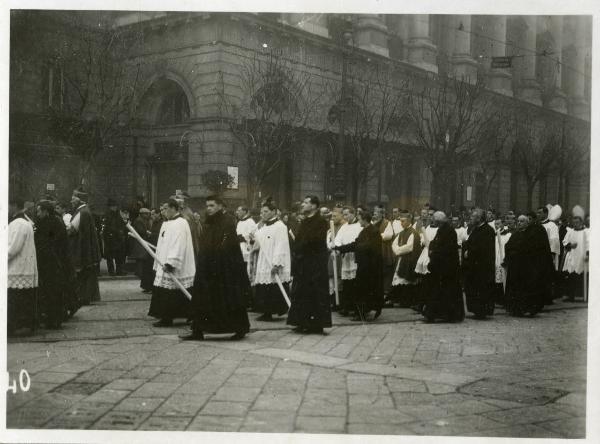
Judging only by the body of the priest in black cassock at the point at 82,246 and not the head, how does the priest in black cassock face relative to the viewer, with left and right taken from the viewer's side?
facing to the left of the viewer

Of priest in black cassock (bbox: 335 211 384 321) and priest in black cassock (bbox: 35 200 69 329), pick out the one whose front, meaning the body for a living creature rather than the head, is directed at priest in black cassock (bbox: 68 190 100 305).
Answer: priest in black cassock (bbox: 335 211 384 321)

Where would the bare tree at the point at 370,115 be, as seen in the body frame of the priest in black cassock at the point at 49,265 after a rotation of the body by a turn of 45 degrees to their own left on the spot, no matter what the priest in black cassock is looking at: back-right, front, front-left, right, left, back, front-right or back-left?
back

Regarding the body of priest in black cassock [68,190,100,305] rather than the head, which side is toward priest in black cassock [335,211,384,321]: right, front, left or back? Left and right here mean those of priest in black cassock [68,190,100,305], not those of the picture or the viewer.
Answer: back

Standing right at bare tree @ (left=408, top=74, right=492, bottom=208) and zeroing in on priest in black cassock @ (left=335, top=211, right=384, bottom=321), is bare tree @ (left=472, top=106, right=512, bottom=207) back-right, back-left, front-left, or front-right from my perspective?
back-left

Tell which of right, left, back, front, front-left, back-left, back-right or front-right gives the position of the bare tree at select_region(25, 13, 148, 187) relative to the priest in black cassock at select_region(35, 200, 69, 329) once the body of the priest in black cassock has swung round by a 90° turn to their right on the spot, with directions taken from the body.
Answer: front

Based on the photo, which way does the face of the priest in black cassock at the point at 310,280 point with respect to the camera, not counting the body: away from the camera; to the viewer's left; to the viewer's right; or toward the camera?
to the viewer's left

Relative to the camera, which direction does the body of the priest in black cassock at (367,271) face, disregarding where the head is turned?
to the viewer's left

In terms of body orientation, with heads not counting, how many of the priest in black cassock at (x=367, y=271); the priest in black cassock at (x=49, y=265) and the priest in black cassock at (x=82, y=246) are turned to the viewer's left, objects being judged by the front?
3

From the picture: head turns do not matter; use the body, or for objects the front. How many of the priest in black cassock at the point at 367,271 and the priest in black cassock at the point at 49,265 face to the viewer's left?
2

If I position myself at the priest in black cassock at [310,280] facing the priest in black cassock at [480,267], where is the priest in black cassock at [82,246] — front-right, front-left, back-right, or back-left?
back-left

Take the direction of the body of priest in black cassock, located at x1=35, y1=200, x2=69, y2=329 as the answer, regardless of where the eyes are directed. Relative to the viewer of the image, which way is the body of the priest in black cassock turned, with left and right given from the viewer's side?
facing to the left of the viewer

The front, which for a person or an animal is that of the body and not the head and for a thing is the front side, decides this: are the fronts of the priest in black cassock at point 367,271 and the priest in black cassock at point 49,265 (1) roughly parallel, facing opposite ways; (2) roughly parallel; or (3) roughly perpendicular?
roughly parallel

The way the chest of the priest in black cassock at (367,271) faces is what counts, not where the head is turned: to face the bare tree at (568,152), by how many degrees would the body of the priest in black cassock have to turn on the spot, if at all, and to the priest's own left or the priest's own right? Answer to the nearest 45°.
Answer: approximately 135° to the priest's own right

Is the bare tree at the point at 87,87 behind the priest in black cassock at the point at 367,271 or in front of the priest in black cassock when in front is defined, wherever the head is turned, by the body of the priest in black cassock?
in front

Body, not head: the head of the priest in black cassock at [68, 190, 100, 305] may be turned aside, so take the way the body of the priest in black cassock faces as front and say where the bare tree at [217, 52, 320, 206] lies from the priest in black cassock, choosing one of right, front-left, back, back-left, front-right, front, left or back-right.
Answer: back-right

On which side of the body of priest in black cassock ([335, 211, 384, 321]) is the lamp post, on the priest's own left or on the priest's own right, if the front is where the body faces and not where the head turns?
on the priest's own right

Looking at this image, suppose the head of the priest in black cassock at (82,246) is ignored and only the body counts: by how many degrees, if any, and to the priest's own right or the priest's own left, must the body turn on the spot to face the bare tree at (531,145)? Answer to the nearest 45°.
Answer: approximately 135° to the priest's own right
